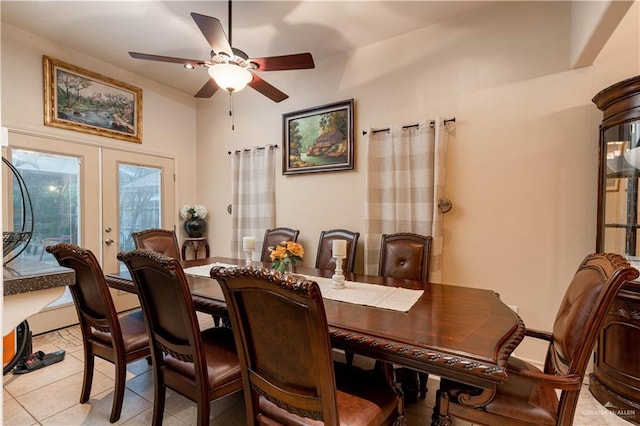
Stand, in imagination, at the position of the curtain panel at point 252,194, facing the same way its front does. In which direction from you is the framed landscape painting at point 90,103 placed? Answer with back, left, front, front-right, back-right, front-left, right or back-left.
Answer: front-right

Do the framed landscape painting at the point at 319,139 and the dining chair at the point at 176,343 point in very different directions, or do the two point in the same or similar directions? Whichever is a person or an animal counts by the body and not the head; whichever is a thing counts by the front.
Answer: very different directions

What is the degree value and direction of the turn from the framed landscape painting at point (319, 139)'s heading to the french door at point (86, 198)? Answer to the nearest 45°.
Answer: approximately 45° to its right

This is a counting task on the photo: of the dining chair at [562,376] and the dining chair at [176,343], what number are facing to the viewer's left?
1

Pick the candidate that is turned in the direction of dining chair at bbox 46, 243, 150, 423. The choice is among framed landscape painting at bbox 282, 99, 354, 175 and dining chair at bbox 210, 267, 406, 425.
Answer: the framed landscape painting

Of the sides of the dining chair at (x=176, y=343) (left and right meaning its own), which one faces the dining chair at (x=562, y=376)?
right

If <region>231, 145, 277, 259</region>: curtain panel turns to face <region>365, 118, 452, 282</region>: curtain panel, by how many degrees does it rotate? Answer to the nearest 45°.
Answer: approximately 90° to its left

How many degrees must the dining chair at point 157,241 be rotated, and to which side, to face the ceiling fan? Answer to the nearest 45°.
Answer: approximately 45° to its right

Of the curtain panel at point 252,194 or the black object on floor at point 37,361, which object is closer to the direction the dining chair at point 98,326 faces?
the curtain panel

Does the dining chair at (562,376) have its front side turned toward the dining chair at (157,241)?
yes

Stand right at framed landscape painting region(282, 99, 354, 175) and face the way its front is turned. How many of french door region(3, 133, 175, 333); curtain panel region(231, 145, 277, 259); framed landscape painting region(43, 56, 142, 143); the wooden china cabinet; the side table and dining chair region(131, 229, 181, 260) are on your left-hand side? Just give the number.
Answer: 1

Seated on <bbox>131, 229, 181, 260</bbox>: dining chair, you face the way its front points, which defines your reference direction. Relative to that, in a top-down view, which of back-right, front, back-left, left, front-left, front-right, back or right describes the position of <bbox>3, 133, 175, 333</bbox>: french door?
back

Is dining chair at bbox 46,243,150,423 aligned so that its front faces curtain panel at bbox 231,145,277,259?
yes

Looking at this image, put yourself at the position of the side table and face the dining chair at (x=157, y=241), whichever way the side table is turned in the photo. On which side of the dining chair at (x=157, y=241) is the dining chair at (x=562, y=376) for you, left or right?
left

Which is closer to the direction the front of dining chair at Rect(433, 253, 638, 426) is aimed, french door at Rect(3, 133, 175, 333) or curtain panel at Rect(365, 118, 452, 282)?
the french door

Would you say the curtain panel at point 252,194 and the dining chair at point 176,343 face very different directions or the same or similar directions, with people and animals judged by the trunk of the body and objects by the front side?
very different directions

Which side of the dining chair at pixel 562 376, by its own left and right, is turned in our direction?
left

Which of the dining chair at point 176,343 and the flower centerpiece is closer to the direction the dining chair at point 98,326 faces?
the flower centerpiece

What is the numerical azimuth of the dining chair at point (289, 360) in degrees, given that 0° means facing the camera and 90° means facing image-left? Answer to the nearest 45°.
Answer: approximately 225°
